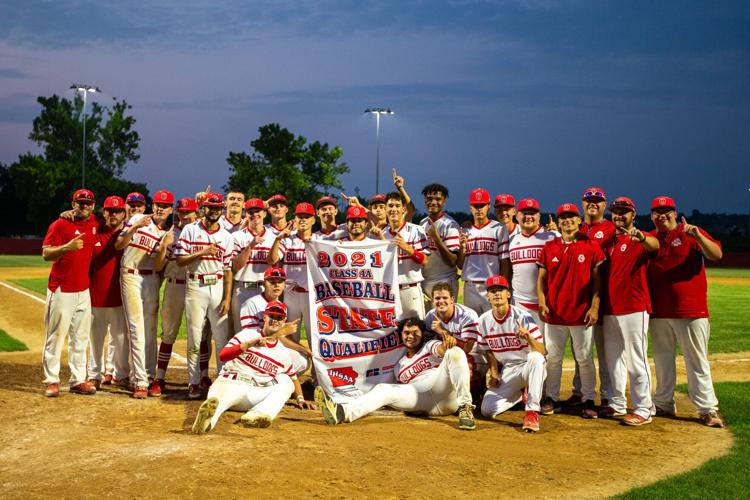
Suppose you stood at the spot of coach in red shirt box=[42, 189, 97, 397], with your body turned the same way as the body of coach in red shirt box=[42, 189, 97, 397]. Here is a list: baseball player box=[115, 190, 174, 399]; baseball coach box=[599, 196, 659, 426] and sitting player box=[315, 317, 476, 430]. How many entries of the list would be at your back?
0

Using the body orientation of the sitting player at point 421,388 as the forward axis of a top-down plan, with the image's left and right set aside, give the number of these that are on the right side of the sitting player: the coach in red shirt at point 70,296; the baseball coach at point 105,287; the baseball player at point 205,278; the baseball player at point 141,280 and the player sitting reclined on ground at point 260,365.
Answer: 5

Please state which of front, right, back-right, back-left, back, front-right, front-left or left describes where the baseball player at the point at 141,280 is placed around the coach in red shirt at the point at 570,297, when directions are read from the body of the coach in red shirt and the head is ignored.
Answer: right

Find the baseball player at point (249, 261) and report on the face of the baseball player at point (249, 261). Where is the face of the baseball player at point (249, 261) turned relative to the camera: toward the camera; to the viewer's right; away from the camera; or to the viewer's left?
toward the camera

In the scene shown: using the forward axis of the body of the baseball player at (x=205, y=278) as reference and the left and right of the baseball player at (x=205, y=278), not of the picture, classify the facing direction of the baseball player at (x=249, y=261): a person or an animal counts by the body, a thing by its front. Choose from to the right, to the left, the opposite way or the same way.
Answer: the same way

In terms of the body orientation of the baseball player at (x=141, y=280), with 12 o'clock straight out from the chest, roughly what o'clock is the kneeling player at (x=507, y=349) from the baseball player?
The kneeling player is roughly at 10 o'clock from the baseball player.

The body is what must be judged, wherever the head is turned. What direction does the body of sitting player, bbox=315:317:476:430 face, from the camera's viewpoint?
toward the camera

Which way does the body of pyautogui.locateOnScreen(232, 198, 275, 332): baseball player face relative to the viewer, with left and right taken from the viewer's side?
facing the viewer

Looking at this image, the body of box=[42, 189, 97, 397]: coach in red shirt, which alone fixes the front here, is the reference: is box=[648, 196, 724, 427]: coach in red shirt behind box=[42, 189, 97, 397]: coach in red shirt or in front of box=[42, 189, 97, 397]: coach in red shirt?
in front

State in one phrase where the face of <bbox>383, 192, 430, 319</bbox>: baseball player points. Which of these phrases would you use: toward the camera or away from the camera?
toward the camera

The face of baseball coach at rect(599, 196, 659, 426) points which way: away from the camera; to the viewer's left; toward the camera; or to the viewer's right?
toward the camera

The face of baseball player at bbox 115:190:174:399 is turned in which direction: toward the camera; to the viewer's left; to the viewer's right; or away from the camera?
toward the camera

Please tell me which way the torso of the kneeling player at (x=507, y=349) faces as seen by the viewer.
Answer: toward the camera

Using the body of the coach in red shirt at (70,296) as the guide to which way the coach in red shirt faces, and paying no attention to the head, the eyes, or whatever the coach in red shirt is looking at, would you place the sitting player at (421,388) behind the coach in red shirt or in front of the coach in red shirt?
in front

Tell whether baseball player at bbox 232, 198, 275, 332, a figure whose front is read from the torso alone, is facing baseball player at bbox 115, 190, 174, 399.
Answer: no

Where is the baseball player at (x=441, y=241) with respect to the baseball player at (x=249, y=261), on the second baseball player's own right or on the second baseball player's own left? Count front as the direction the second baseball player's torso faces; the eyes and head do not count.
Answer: on the second baseball player's own left

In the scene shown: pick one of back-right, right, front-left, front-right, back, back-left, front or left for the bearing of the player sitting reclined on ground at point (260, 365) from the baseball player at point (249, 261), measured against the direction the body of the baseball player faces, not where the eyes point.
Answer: front

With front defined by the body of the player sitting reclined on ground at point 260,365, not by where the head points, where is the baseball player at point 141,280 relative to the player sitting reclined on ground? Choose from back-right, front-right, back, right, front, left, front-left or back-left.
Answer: back-right

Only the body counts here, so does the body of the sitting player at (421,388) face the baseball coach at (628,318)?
no

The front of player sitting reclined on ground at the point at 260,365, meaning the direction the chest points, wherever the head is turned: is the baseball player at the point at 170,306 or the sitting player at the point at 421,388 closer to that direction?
the sitting player

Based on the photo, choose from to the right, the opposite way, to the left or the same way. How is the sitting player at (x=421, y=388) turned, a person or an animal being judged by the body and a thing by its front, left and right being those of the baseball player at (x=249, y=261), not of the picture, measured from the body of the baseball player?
the same way
